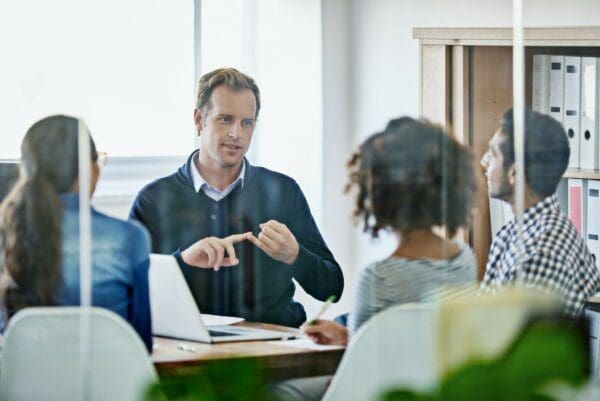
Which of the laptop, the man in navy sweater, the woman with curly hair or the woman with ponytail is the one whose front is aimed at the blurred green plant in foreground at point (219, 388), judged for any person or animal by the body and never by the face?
the man in navy sweater

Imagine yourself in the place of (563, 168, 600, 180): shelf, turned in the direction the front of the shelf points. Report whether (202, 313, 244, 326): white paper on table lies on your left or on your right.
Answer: on your right

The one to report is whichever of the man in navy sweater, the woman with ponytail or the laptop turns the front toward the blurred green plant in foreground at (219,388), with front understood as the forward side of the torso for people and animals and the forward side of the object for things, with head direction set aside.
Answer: the man in navy sweater

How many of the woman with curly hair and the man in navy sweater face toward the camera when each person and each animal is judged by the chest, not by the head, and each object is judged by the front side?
1

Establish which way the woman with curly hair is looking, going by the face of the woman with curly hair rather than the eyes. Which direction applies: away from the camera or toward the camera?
away from the camera

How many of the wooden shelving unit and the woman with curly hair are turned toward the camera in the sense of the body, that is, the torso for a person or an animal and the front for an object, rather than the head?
1

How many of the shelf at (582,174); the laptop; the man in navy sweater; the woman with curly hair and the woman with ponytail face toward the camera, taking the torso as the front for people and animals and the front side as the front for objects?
2

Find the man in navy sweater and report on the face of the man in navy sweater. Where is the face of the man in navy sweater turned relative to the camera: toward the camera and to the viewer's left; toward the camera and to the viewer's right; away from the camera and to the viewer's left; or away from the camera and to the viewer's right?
toward the camera and to the viewer's right

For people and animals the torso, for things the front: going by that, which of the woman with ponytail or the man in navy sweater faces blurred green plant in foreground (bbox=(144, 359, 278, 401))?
the man in navy sweater

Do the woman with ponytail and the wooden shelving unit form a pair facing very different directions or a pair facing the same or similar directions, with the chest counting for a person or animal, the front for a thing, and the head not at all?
very different directions

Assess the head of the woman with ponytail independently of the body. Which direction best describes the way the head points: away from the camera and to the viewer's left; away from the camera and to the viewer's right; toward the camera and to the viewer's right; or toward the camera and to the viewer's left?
away from the camera and to the viewer's right
